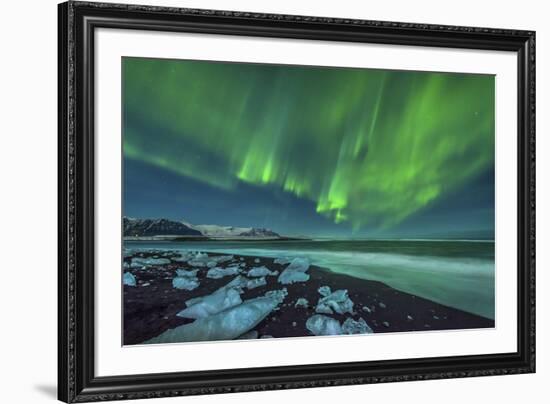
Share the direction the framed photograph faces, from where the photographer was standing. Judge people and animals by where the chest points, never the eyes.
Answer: facing the viewer and to the right of the viewer
